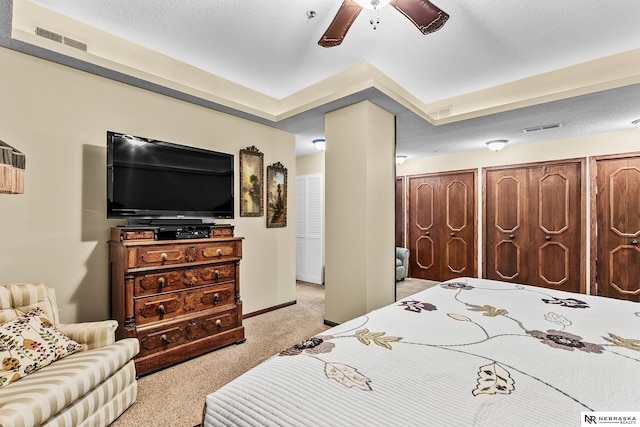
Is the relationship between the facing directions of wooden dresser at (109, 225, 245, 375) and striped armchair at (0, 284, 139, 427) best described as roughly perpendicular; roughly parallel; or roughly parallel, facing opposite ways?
roughly parallel

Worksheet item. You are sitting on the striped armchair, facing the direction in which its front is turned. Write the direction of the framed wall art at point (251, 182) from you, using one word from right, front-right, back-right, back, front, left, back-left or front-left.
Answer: left

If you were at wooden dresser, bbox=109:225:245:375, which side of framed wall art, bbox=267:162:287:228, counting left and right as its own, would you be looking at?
right

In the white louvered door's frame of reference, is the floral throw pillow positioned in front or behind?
in front

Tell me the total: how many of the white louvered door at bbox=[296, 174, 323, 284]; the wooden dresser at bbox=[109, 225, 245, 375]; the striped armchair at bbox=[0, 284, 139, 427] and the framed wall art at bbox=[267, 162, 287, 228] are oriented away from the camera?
0

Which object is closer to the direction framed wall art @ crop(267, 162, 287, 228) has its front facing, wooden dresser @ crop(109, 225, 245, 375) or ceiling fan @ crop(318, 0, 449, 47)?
the ceiling fan

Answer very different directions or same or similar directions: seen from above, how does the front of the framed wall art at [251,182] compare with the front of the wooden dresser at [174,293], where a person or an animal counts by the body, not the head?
same or similar directions

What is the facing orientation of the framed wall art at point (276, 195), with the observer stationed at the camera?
facing the viewer and to the right of the viewer

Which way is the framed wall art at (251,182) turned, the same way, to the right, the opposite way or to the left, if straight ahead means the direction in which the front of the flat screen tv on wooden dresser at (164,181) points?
the same way

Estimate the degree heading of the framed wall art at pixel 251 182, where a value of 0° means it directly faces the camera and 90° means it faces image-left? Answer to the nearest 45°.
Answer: approximately 315°

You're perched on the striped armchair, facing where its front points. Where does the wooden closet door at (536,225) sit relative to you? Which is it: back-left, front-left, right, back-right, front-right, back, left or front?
front-left

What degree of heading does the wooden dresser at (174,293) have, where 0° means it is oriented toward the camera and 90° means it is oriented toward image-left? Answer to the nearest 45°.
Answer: approximately 315°

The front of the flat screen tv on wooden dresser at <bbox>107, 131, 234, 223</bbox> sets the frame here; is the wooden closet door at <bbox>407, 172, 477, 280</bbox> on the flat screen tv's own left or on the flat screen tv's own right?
on the flat screen tv's own left

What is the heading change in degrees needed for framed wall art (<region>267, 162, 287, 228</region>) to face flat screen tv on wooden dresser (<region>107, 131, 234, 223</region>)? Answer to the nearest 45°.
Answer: approximately 90° to its right

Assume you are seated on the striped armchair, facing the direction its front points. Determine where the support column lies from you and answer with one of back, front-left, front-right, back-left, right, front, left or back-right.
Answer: front-left

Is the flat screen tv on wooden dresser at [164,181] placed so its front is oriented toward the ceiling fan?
yes

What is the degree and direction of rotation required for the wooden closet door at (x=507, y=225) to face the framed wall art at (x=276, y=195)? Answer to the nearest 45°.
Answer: approximately 45° to its right

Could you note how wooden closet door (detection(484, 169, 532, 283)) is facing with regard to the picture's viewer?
facing the viewer

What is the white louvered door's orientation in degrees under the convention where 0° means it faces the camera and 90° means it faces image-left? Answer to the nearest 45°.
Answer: approximately 45°
